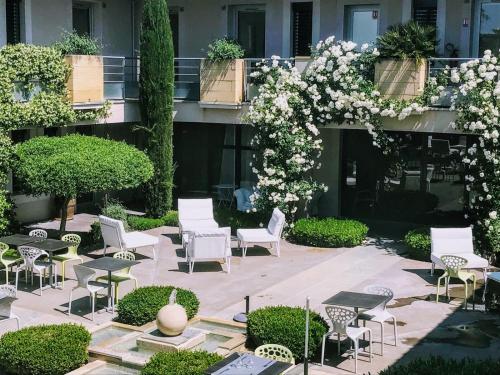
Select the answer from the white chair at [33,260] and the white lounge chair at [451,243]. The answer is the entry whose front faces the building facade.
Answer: the white chair

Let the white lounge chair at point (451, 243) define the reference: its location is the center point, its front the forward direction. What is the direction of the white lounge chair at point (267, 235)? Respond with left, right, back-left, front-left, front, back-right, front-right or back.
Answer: back-right

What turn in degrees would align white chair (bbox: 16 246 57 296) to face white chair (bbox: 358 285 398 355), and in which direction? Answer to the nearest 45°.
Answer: approximately 90° to its right

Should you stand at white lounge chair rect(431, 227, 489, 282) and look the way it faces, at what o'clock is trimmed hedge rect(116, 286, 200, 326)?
The trimmed hedge is roughly at 3 o'clock from the white lounge chair.

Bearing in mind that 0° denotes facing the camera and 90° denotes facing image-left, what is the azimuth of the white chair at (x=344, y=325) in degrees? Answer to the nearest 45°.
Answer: approximately 225°
